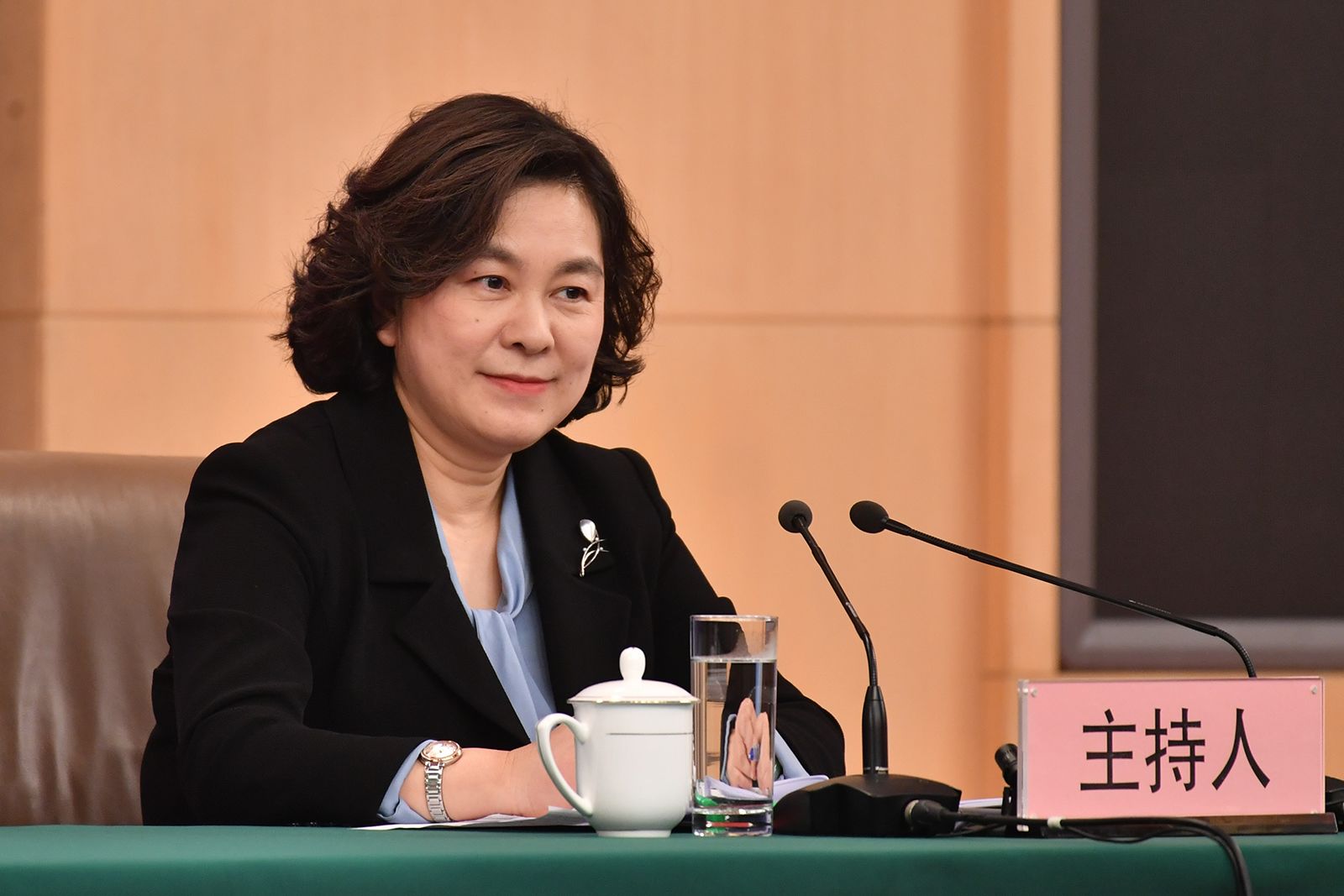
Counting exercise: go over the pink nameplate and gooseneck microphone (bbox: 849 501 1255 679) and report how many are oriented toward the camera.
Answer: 1

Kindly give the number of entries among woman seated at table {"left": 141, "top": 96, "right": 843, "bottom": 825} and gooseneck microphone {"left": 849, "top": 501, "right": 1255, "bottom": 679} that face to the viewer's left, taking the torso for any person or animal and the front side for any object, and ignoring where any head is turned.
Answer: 1

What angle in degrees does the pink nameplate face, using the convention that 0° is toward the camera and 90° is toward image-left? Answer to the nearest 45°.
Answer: approximately 0°

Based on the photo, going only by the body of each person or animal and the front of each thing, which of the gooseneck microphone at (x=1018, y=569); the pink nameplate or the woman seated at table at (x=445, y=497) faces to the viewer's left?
the gooseneck microphone

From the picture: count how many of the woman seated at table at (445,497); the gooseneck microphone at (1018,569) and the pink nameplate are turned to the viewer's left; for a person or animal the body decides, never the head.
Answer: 1

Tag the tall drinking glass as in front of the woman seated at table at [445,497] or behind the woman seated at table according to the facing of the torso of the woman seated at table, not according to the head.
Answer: in front

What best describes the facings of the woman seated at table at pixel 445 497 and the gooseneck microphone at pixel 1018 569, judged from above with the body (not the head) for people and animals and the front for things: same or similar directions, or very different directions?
very different directions

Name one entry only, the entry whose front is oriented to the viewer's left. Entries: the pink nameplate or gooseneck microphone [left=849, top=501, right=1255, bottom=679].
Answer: the gooseneck microphone

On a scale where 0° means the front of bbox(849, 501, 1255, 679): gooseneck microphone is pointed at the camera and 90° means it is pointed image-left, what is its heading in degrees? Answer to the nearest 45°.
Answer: approximately 90°
